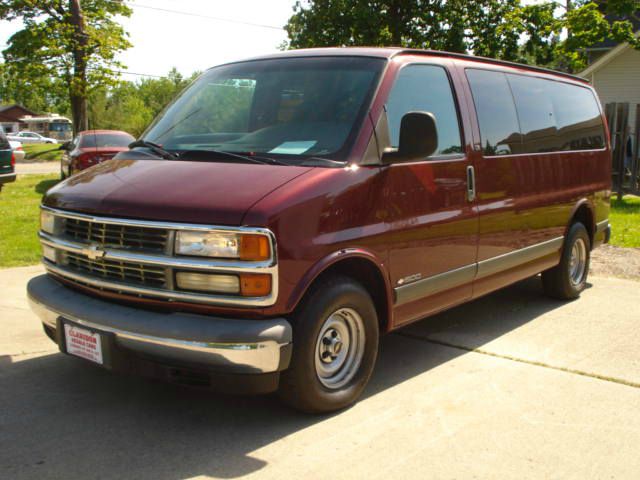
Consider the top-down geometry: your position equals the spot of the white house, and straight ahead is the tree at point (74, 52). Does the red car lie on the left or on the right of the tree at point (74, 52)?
left

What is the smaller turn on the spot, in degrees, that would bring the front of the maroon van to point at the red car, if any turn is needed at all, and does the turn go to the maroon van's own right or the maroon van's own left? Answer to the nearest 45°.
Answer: approximately 135° to the maroon van's own right

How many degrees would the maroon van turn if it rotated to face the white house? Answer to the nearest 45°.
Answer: approximately 180°

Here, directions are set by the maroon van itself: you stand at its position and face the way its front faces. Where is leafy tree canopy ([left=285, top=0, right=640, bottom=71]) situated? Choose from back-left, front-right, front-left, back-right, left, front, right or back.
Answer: back-right

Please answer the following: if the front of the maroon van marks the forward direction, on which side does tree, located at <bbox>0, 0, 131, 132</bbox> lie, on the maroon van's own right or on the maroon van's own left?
on the maroon van's own right

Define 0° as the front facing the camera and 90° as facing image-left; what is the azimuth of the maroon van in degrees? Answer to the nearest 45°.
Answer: approximately 45°

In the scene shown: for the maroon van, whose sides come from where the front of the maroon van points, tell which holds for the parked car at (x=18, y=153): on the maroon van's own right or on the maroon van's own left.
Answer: on the maroon van's own right

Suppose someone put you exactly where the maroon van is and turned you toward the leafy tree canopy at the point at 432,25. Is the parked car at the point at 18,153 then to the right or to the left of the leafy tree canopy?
left
